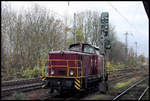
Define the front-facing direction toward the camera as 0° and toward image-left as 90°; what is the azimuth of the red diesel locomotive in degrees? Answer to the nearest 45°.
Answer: approximately 45°
